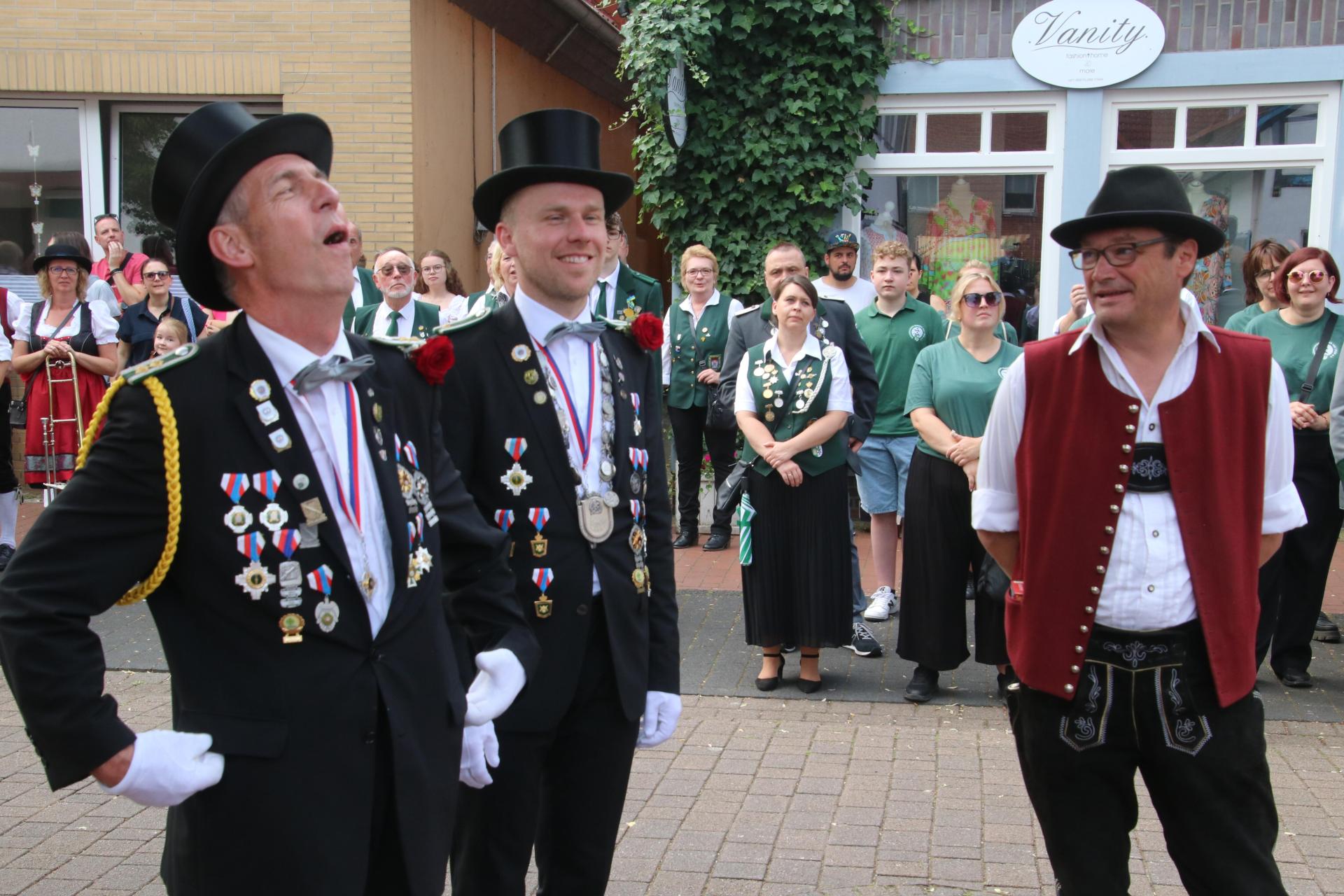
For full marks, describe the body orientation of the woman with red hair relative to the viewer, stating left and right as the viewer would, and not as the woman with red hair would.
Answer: facing the viewer

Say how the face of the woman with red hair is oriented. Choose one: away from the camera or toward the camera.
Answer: toward the camera

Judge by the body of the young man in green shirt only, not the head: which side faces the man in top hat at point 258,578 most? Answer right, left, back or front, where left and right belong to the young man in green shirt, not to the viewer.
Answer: front

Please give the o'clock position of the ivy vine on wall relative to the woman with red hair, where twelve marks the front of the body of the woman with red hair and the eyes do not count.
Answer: The ivy vine on wall is roughly at 4 o'clock from the woman with red hair.

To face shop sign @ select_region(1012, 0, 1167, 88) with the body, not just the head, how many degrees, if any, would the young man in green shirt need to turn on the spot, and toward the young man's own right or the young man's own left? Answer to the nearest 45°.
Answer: approximately 135° to the young man's own left

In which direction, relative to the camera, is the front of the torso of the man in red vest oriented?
toward the camera

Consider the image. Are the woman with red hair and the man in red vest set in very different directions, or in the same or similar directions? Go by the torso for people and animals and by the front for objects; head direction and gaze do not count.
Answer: same or similar directions

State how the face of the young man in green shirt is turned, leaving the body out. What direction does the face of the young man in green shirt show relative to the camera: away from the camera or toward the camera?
toward the camera

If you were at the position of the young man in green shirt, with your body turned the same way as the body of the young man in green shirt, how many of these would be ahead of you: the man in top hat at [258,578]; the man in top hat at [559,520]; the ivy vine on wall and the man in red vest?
3

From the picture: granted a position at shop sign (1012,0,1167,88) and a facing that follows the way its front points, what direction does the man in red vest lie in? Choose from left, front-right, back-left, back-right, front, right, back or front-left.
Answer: front

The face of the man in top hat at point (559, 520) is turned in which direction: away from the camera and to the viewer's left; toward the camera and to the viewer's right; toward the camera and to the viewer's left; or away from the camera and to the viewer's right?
toward the camera and to the viewer's right

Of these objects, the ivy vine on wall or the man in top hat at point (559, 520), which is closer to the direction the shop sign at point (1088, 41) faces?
the man in top hat

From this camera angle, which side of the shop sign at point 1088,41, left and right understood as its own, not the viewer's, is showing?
front

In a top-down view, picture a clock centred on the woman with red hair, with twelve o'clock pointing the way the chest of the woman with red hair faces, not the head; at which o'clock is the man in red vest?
The man in red vest is roughly at 12 o'clock from the woman with red hair.

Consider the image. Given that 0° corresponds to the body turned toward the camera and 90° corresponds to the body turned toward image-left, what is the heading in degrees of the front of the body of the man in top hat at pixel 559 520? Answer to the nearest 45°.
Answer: approximately 315°
